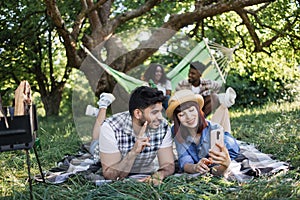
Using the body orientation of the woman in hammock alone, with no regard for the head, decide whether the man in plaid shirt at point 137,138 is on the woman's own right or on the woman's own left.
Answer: on the woman's own right

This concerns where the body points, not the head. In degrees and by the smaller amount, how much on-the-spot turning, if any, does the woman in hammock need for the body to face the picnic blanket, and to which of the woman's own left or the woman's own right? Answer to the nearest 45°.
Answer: approximately 45° to the woman's own right

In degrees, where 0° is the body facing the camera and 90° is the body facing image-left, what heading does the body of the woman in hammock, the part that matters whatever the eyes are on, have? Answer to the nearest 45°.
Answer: approximately 315°
